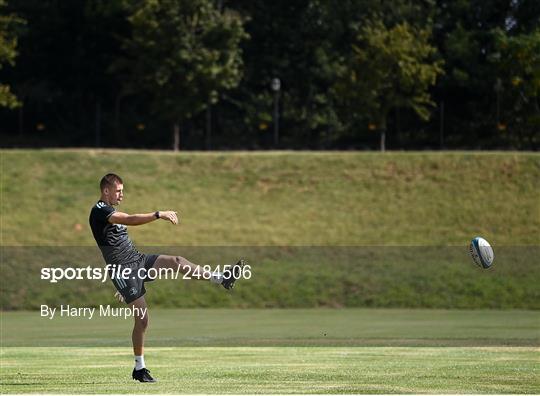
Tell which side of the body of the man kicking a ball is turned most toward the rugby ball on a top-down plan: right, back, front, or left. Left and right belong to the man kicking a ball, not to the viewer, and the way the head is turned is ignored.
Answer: front

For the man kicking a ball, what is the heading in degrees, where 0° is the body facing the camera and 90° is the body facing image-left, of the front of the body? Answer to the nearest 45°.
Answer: approximately 270°
